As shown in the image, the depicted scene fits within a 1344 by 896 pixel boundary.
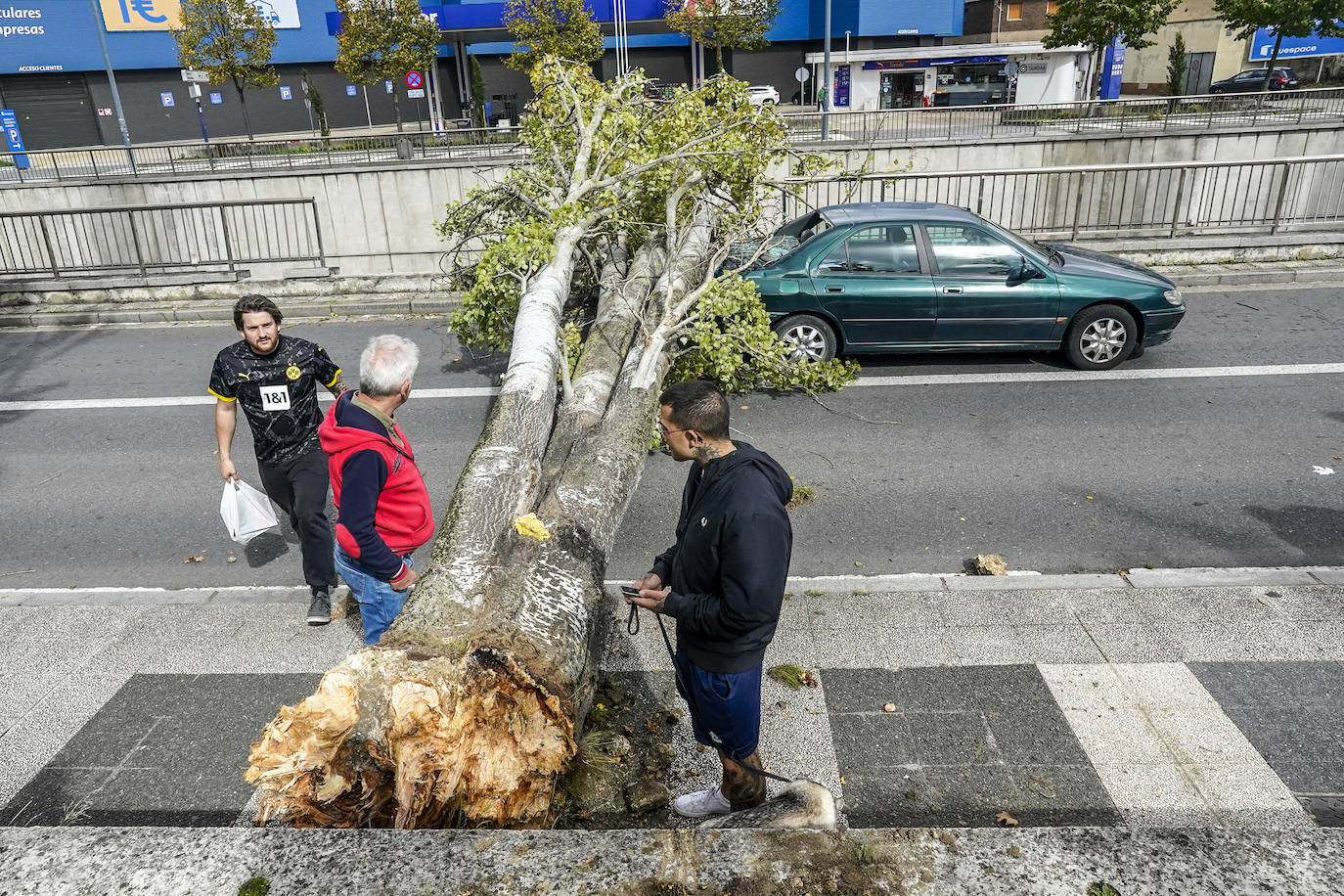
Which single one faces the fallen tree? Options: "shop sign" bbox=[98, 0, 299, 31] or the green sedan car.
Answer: the shop sign

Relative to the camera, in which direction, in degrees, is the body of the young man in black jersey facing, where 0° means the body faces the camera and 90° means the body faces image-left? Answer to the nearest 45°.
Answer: approximately 0°

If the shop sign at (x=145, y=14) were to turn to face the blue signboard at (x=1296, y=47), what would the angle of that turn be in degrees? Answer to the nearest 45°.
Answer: approximately 90° to its left

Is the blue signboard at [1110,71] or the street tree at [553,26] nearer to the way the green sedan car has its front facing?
the blue signboard

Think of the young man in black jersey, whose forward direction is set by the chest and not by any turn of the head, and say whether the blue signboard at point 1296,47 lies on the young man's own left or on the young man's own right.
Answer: on the young man's own left

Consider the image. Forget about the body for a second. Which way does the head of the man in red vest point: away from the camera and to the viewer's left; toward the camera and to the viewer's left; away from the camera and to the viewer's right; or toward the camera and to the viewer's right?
away from the camera and to the viewer's right

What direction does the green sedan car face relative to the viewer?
to the viewer's right

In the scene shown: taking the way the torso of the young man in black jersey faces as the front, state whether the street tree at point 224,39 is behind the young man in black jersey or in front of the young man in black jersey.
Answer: behind

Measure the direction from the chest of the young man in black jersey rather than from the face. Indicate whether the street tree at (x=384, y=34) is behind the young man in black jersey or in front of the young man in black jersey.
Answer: behind

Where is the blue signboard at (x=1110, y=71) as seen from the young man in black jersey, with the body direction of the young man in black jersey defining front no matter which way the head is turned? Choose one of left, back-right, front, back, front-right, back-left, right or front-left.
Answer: back-left

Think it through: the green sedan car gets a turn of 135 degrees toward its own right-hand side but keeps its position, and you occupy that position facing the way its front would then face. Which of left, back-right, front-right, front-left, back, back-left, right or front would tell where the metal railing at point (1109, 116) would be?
back-right
